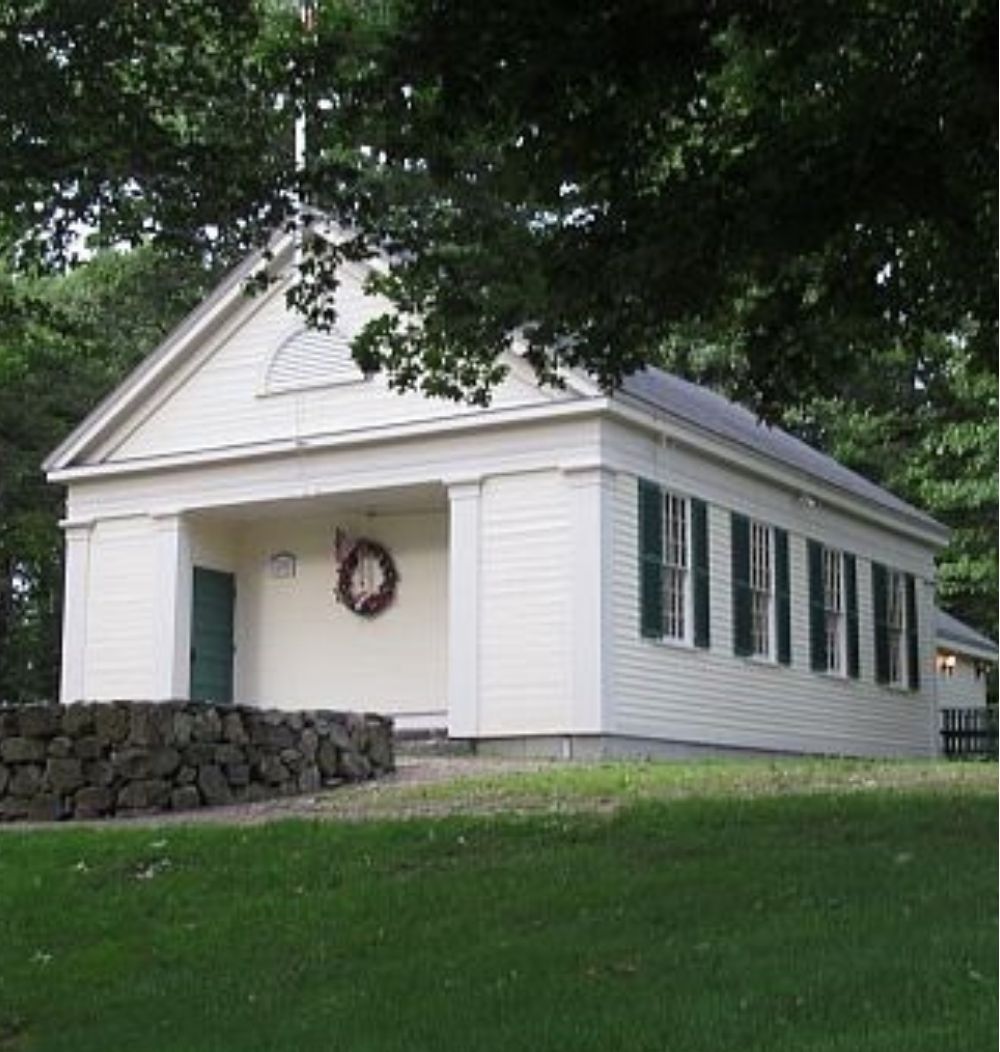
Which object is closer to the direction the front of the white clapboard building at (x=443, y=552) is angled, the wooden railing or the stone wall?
the stone wall

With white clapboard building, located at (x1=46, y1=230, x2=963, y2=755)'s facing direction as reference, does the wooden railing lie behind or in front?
behind

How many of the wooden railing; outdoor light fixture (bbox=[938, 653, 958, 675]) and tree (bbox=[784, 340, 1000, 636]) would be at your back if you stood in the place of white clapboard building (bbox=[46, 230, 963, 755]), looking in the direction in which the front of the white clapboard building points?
3

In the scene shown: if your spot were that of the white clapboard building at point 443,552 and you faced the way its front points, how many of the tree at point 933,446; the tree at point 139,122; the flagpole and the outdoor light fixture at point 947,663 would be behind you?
2

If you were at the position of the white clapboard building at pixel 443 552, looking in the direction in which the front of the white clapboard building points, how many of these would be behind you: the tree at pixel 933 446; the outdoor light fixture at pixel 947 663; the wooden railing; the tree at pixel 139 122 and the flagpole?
3

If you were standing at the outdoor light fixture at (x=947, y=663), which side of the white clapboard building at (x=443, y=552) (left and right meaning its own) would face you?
back

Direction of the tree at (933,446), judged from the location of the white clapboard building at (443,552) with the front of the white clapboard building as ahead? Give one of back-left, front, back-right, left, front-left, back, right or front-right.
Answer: back

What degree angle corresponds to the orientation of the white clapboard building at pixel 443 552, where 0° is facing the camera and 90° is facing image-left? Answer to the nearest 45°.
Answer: approximately 45°

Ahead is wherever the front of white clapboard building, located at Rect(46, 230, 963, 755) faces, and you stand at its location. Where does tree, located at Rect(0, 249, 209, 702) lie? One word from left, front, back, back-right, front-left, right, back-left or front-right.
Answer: right
